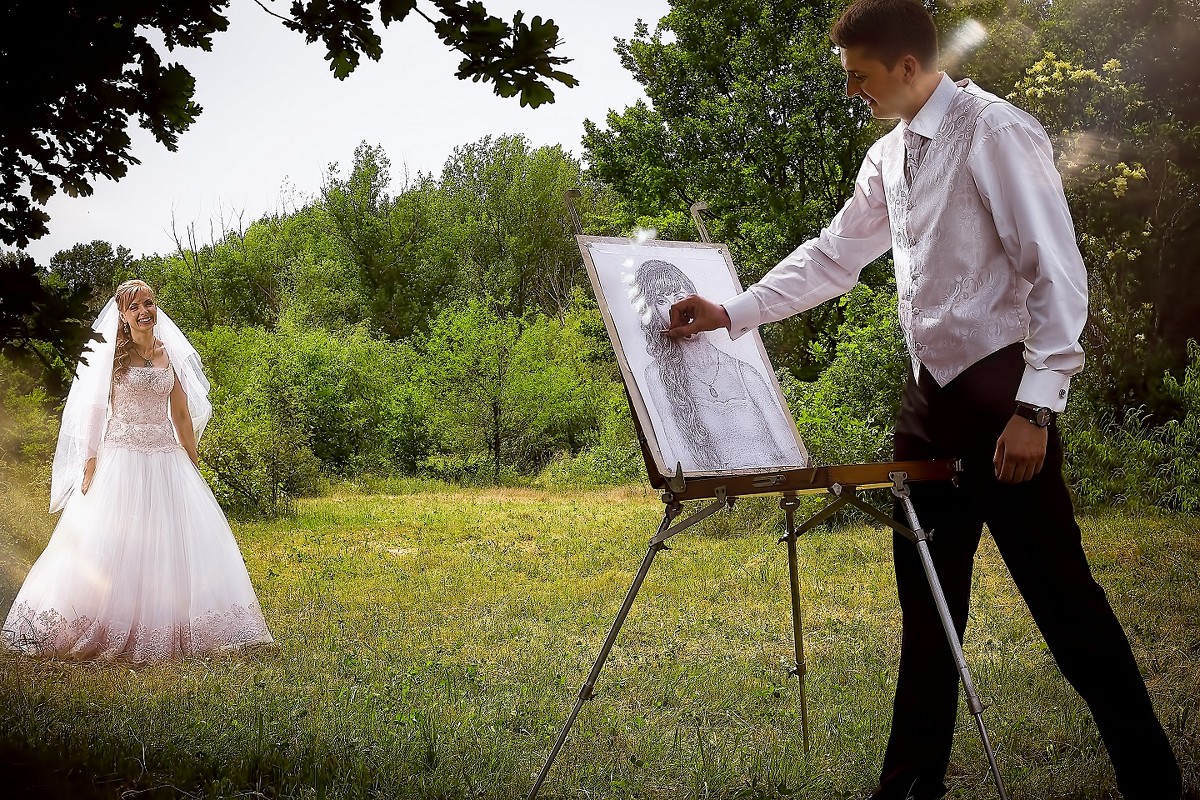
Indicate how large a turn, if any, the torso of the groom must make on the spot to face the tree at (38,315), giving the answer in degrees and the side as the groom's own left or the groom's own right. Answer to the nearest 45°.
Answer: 0° — they already face it

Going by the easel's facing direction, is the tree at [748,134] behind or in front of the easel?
behind

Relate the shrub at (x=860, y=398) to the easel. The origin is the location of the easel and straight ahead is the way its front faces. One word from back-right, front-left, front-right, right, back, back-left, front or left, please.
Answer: back-left

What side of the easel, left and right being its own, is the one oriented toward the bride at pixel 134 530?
back
